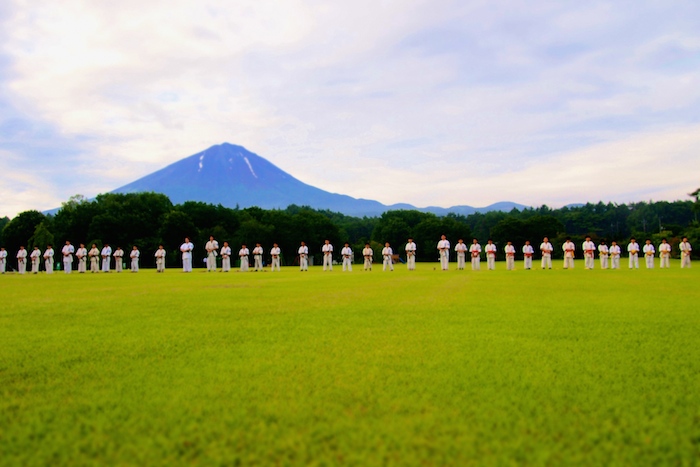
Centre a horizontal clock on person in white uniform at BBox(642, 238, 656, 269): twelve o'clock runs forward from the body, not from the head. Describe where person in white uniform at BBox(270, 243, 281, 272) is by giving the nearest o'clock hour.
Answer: person in white uniform at BBox(270, 243, 281, 272) is roughly at 2 o'clock from person in white uniform at BBox(642, 238, 656, 269).

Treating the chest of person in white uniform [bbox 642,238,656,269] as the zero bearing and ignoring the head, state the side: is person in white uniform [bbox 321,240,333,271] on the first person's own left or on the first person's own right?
on the first person's own right

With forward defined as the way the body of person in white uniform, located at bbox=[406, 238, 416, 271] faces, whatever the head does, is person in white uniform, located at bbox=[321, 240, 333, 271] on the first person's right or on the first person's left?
on the first person's right

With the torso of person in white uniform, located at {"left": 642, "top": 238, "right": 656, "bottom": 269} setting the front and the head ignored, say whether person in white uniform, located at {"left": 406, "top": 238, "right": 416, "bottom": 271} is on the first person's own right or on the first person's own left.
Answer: on the first person's own right

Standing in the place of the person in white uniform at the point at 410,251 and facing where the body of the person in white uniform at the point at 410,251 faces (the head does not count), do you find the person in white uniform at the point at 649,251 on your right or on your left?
on your left

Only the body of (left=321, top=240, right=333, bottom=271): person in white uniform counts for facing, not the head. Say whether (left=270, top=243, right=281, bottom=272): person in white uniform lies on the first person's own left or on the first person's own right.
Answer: on the first person's own right

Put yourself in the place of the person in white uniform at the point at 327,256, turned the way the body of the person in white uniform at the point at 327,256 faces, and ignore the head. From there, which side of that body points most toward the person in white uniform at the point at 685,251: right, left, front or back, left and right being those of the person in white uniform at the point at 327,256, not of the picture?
left

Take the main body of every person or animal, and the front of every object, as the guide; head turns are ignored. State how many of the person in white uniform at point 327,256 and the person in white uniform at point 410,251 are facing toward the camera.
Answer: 2

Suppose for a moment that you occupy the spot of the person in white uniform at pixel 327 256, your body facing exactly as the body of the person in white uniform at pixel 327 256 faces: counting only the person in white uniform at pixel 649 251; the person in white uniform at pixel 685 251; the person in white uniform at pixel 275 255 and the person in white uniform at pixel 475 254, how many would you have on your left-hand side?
3

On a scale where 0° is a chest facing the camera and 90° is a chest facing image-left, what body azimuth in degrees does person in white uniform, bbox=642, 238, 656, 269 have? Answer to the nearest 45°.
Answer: approximately 0°

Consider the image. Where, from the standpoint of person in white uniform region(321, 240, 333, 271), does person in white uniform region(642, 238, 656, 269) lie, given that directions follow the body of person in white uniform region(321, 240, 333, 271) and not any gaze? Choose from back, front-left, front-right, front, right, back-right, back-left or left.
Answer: left

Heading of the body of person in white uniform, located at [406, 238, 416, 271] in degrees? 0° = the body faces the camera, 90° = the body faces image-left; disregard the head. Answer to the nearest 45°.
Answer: approximately 0°
